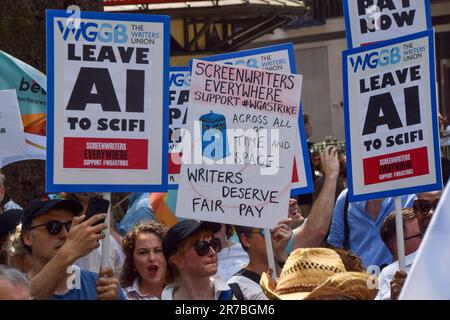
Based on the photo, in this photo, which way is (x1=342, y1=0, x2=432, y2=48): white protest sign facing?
toward the camera

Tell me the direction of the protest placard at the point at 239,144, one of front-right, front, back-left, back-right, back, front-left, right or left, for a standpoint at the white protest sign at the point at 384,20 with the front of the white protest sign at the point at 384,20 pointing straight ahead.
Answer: front-right

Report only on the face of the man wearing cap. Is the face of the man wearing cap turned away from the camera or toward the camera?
toward the camera

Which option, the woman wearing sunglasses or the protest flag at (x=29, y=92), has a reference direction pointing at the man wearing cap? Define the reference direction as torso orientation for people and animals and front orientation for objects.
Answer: the protest flag

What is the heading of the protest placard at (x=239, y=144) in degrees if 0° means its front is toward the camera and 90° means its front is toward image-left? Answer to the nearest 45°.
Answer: approximately 0°

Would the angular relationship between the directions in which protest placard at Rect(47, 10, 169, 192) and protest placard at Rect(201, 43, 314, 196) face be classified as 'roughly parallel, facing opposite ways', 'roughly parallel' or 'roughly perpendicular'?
roughly parallel

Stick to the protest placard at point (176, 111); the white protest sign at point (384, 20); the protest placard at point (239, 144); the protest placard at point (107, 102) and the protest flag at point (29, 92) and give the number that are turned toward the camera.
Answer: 5

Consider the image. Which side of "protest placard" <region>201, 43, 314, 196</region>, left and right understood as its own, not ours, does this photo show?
front

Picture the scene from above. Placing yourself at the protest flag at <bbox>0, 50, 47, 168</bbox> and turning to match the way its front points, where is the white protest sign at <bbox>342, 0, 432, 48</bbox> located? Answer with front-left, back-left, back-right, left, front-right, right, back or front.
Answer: front-left

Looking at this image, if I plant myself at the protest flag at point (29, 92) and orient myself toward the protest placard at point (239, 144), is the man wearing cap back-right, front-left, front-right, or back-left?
front-right

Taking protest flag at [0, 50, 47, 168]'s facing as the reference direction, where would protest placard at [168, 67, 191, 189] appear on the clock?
protest placard at [168, 67, 191, 189] is roughly at 10 o'clock from protest flag at [0, 50, 47, 168].

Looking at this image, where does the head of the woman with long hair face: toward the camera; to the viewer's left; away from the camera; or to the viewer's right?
toward the camera

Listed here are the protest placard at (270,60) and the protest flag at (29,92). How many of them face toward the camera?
2

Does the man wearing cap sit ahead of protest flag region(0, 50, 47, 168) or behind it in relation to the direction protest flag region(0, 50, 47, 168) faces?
ahead

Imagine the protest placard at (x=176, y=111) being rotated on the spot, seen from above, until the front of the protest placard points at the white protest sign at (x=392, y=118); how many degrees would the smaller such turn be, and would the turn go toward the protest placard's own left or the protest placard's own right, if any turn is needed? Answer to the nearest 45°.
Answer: approximately 45° to the protest placard's own left

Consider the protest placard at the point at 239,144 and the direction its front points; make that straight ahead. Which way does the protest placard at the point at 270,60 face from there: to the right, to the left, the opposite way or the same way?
the same way

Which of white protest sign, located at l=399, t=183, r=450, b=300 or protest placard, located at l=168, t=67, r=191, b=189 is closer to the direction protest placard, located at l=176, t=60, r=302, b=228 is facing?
the white protest sign
